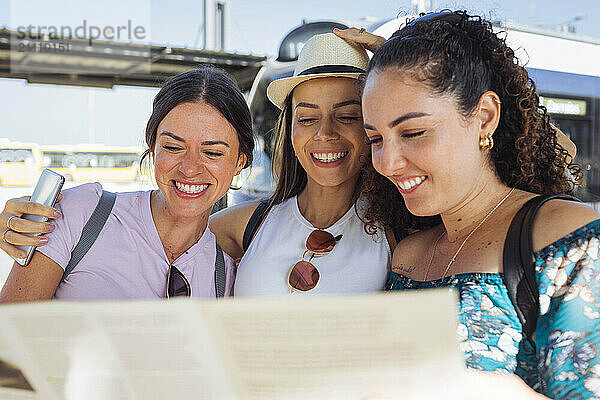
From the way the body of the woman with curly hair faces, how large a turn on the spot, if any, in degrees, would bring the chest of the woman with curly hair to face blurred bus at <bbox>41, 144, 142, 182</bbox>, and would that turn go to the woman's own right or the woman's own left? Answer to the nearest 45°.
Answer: approximately 90° to the woman's own right

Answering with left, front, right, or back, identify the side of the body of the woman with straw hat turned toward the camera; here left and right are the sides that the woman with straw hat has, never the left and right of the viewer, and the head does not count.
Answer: front

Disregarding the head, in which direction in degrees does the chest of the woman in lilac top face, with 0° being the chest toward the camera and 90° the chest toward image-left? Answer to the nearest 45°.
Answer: approximately 0°

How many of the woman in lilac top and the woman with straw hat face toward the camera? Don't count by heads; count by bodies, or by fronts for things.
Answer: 2

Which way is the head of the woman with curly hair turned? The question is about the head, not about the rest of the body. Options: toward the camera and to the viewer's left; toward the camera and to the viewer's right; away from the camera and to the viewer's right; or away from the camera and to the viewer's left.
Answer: toward the camera and to the viewer's left

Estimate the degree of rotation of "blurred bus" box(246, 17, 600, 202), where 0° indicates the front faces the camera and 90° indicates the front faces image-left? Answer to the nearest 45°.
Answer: approximately 45°

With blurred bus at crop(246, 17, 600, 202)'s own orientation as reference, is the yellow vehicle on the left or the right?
on its right

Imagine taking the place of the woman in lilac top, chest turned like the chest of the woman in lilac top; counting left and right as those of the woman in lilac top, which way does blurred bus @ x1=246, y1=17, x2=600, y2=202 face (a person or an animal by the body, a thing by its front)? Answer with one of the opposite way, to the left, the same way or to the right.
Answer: to the right

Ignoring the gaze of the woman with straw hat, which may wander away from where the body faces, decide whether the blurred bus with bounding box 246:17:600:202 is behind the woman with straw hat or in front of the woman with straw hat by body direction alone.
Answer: behind

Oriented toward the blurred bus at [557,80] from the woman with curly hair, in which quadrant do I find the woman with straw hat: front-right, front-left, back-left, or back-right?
front-left

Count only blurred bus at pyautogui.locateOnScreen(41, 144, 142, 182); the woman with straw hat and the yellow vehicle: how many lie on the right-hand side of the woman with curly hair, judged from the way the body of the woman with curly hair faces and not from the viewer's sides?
3
